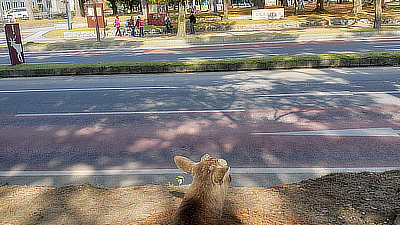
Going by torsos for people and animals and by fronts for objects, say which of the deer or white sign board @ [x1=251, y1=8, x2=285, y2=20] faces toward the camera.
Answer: the white sign board

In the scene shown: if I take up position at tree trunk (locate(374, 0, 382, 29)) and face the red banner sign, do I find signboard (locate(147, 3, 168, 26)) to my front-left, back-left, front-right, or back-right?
front-right

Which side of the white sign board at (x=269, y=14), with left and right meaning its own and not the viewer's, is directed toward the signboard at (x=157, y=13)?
right

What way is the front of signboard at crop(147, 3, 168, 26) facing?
toward the camera

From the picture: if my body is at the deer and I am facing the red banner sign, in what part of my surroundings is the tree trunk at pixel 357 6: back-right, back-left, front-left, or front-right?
front-right

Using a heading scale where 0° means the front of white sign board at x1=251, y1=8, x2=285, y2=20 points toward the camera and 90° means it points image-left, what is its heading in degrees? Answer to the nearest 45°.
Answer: approximately 0°

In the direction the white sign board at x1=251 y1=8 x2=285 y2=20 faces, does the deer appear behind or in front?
in front

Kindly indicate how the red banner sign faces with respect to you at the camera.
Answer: facing the viewer

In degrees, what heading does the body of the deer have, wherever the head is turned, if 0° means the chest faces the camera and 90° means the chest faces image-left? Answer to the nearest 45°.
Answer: approximately 225°

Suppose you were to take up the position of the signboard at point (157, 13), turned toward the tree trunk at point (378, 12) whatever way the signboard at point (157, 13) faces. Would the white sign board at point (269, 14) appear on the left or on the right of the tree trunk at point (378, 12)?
left

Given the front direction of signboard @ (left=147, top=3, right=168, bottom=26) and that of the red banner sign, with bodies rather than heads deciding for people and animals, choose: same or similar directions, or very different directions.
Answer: same or similar directions

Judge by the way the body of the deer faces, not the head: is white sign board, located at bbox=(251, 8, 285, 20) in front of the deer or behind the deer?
in front

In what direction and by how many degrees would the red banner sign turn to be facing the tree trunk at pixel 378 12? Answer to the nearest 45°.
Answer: approximately 90° to its left
